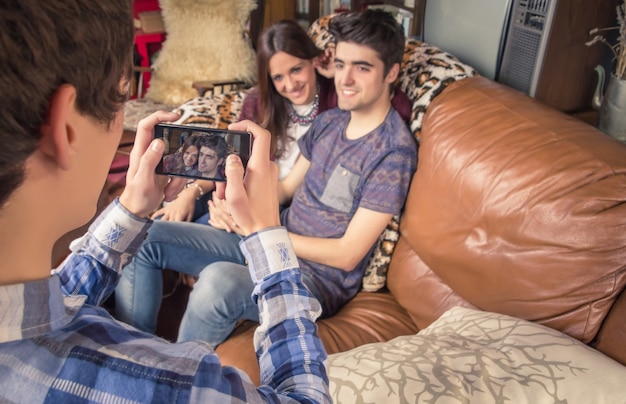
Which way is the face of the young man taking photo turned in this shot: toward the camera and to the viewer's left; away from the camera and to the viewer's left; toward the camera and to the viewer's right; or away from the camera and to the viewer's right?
away from the camera and to the viewer's right

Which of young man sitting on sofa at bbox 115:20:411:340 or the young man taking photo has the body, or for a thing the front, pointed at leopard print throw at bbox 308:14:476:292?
the young man taking photo

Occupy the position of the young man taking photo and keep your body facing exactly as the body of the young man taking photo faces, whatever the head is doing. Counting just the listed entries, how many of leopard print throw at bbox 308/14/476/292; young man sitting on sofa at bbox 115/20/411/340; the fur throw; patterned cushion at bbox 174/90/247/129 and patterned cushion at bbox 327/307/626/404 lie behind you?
0

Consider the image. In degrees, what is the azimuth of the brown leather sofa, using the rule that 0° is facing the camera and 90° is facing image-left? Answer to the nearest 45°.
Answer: approximately 45°

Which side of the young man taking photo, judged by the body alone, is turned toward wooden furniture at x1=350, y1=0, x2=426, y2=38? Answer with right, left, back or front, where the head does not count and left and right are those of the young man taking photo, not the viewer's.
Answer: front

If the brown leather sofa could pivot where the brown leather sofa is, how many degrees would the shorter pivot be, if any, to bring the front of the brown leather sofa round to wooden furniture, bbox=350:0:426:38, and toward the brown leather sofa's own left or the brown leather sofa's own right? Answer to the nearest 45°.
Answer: approximately 135° to the brown leather sofa's own right

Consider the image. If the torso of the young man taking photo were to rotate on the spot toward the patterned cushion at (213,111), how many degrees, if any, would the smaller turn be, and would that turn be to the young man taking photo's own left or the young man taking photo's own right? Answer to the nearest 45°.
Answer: approximately 45° to the young man taking photo's own left

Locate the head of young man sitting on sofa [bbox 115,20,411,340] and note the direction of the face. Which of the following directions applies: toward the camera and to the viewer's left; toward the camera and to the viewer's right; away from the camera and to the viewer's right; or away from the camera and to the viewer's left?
toward the camera and to the viewer's left

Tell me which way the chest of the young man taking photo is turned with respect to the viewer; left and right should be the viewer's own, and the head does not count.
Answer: facing away from the viewer and to the right of the viewer
